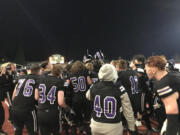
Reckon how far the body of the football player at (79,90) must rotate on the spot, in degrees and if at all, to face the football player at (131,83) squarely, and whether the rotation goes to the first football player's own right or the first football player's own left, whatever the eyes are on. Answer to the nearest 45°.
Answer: approximately 90° to the first football player's own right

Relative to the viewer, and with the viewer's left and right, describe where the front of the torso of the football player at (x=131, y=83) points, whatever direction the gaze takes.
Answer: facing away from the viewer and to the left of the viewer

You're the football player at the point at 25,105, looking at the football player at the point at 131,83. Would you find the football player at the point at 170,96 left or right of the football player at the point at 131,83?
right

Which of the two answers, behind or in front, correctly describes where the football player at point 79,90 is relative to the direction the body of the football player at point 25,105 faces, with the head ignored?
in front

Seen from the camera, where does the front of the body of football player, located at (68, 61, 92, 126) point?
away from the camera

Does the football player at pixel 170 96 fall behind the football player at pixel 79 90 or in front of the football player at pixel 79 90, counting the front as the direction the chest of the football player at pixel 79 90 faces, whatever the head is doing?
behind

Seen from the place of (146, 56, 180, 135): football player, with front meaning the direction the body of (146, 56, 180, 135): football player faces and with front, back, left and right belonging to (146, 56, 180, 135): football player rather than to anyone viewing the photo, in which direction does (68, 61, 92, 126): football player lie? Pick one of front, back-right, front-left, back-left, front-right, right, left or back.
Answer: front-right

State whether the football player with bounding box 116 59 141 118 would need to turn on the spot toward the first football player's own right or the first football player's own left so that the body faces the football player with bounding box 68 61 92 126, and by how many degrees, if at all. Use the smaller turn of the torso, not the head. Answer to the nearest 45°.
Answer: approximately 45° to the first football player's own left

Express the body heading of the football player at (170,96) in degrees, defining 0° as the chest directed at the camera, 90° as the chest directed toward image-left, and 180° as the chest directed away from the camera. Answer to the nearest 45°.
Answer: approximately 90°

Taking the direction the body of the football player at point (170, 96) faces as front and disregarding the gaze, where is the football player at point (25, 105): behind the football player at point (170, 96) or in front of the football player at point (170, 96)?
in front

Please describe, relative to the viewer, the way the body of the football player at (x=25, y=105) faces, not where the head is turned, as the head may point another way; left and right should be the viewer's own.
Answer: facing away from the viewer and to the right of the viewer

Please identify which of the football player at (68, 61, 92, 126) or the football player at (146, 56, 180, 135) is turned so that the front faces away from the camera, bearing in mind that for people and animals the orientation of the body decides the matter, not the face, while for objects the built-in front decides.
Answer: the football player at (68, 61, 92, 126)

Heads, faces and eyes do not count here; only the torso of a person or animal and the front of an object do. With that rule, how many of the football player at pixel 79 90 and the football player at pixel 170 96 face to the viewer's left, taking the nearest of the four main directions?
1

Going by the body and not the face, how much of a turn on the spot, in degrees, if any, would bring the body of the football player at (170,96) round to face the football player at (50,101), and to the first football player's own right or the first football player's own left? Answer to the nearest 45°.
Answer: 0° — they already face them

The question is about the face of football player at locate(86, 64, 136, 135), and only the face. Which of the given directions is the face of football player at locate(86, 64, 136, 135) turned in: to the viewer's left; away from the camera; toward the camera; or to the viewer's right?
away from the camera
